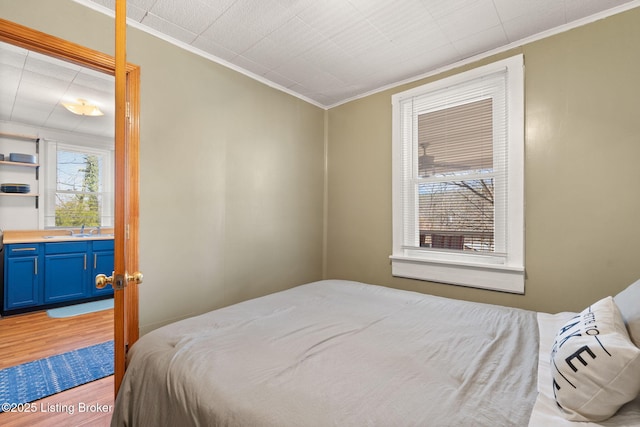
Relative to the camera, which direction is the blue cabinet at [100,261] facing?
toward the camera

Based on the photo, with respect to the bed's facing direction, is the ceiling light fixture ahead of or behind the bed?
ahead

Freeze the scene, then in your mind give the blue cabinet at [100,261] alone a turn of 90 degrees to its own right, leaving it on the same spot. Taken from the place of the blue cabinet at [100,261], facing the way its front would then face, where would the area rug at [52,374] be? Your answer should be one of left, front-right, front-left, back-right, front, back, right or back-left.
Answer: left

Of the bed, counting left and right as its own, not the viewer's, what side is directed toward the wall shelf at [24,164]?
front

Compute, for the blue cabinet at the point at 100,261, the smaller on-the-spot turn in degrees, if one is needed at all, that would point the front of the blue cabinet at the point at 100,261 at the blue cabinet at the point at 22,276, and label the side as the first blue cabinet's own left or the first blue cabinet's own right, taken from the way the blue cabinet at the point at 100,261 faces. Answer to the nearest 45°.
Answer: approximately 90° to the first blue cabinet's own right

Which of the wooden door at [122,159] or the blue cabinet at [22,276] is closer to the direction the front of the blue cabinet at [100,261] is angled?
the wooden door

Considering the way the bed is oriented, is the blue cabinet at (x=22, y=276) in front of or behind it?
in front

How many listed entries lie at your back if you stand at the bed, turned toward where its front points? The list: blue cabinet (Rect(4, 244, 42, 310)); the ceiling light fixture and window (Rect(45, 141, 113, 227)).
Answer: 0

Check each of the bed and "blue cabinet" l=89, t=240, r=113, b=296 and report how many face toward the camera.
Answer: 1

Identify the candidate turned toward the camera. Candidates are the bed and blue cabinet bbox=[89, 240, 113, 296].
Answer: the blue cabinet

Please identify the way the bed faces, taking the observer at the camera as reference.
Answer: facing away from the viewer and to the left of the viewer

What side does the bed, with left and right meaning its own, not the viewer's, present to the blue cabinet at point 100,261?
front

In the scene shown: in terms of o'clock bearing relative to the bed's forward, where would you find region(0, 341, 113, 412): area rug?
The area rug is roughly at 11 o'clock from the bed.

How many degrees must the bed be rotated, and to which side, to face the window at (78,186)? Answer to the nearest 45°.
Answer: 0° — it already faces it
